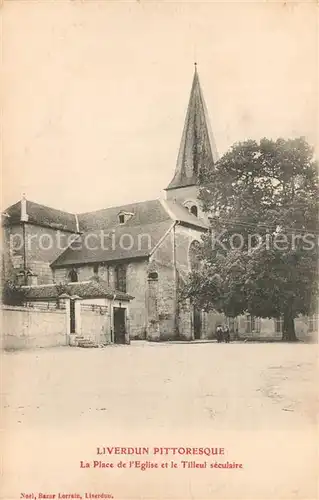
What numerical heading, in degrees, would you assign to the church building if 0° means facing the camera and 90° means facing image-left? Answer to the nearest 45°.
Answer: approximately 315°
